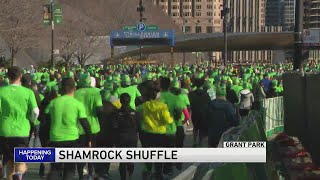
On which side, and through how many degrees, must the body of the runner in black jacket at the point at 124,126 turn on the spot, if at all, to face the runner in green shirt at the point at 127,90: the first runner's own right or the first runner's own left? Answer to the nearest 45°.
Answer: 0° — they already face them

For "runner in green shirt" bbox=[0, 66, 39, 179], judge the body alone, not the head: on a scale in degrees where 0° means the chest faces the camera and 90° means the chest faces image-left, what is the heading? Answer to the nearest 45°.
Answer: approximately 180°

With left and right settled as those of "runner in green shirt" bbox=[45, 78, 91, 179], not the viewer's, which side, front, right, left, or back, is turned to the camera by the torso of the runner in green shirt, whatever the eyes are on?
back

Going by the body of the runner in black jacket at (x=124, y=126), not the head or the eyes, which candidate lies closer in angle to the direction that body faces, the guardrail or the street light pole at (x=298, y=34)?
the street light pole

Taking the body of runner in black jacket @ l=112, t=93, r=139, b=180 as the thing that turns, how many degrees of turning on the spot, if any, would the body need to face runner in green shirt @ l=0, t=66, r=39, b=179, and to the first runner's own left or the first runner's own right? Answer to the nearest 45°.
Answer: approximately 135° to the first runner's own left

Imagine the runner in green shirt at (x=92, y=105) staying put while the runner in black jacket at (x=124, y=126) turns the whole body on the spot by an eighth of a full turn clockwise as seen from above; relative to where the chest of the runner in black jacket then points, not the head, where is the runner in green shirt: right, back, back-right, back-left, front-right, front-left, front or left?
back-left

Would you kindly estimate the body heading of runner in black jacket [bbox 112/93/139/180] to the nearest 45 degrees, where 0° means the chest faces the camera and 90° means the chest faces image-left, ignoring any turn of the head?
approximately 180°

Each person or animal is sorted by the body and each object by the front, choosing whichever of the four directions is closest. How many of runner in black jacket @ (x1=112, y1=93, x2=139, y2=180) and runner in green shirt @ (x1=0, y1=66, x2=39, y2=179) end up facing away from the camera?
2
